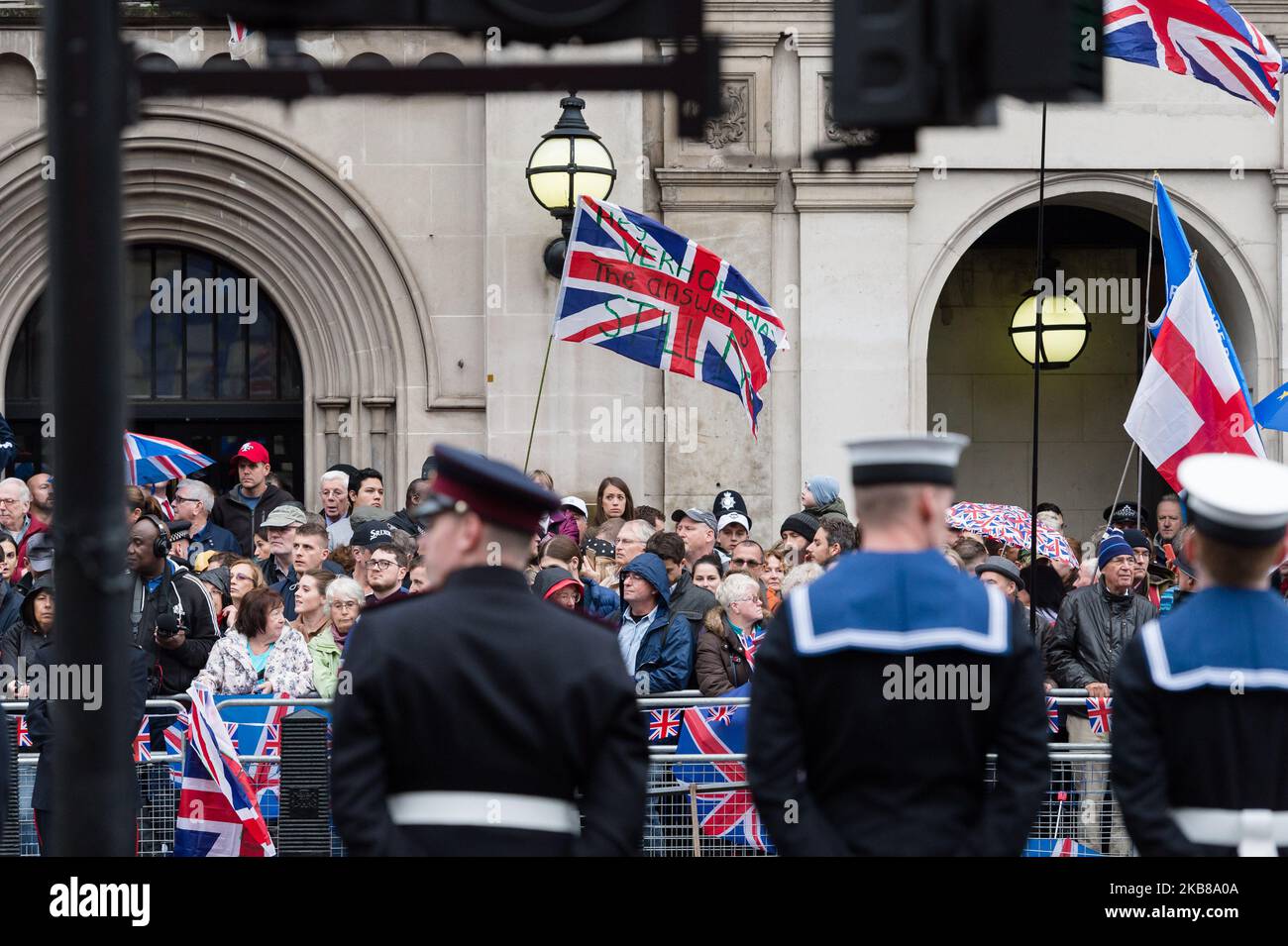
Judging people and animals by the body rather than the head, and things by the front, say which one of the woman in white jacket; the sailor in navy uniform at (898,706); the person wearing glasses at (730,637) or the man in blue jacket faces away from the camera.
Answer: the sailor in navy uniform

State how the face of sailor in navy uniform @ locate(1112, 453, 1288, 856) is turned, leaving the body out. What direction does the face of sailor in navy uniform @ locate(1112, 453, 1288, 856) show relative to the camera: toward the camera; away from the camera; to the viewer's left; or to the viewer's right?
away from the camera

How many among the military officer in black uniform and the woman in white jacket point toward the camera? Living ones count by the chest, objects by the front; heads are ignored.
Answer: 1

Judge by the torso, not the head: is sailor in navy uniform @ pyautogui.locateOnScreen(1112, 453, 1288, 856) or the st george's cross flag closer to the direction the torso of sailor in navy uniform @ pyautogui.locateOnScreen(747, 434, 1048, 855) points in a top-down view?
the st george's cross flag

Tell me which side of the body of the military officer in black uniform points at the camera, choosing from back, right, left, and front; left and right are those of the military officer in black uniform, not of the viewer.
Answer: back

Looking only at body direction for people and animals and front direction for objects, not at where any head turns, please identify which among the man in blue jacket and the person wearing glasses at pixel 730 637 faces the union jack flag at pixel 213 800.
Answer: the man in blue jacket

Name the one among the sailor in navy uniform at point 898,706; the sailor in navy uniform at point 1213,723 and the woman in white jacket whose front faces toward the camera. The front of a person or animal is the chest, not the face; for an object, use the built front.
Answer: the woman in white jacket

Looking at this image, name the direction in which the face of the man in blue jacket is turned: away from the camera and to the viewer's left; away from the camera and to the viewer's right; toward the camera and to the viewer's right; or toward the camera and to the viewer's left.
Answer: toward the camera and to the viewer's left

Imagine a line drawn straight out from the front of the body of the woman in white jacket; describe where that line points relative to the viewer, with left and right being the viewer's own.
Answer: facing the viewer

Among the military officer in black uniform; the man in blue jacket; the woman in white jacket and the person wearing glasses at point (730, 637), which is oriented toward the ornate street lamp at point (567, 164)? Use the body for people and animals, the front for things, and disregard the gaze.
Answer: the military officer in black uniform

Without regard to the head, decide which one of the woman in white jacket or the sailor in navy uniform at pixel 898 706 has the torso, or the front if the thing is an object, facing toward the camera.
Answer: the woman in white jacket

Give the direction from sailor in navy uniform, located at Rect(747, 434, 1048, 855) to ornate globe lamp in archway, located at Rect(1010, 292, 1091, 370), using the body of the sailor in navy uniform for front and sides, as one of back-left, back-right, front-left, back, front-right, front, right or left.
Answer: front

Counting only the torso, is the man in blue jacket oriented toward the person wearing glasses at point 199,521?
no

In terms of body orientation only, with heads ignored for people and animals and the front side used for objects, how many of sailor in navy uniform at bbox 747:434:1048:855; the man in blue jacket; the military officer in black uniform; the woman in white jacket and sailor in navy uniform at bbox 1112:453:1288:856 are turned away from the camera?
3

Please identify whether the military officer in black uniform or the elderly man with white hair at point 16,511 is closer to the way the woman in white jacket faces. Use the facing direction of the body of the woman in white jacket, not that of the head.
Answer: the military officer in black uniform

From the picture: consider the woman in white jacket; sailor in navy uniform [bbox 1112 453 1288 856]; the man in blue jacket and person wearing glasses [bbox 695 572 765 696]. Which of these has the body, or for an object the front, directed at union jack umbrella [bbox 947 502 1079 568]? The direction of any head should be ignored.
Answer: the sailor in navy uniform

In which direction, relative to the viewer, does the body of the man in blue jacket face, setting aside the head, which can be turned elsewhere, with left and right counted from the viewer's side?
facing the viewer and to the left of the viewer

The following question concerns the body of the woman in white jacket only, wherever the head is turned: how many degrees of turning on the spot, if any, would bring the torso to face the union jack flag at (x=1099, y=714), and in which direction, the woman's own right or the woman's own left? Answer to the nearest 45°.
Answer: approximately 90° to the woman's own left

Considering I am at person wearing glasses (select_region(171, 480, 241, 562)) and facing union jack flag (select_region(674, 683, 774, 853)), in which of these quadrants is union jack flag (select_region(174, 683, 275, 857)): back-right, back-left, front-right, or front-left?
front-right

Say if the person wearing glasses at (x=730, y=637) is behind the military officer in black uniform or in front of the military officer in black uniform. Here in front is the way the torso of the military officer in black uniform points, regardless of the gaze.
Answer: in front

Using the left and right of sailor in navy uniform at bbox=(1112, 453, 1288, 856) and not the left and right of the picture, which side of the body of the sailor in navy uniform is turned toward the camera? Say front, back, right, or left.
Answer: back
